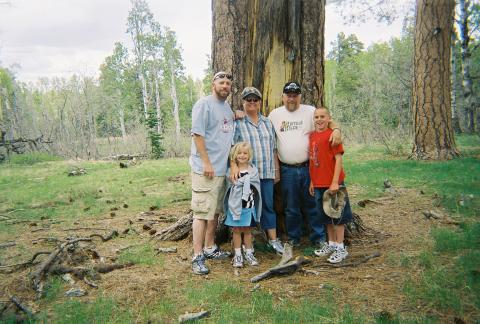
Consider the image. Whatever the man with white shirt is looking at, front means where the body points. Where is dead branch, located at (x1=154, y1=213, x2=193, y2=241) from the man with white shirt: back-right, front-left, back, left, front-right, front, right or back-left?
right

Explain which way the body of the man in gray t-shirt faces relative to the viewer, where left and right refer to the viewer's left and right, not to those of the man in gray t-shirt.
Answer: facing the viewer and to the right of the viewer

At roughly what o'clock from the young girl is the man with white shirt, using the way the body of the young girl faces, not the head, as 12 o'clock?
The man with white shirt is roughly at 8 o'clock from the young girl.

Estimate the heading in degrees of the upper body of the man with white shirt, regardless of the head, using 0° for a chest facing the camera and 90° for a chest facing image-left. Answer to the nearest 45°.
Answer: approximately 0°

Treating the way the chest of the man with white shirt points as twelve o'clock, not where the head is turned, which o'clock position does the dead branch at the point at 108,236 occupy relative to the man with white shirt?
The dead branch is roughly at 3 o'clock from the man with white shirt.

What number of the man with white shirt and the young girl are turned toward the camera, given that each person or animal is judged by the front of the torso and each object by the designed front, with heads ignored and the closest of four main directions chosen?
2

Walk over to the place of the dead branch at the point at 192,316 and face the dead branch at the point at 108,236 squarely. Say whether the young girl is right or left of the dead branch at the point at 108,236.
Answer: right

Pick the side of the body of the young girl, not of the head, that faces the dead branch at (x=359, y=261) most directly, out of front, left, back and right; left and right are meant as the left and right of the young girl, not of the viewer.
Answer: left
